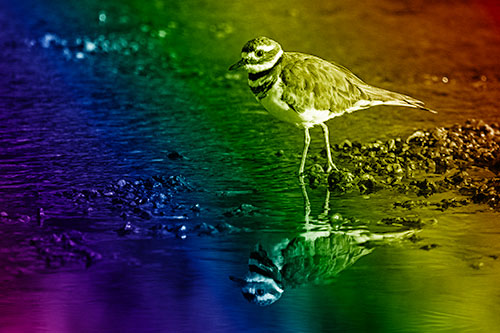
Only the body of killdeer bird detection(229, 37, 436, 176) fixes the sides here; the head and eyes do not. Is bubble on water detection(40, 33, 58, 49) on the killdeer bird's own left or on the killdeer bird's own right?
on the killdeer bird's own right

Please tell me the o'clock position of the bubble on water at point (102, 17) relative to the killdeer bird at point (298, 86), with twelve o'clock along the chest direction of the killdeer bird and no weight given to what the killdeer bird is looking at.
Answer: The bubble on water is roughly at 2 o'clock from the killdeer bird.

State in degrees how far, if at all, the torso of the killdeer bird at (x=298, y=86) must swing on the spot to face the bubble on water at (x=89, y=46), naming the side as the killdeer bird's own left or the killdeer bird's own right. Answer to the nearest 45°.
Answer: approximately 45° to the killdeer bird's own right

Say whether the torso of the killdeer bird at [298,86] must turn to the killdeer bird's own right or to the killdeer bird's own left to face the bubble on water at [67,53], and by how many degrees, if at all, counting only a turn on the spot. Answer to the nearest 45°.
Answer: approximately 45° to the killdeer bird's own right

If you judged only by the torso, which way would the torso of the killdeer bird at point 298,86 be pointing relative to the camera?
to the viewer's left
